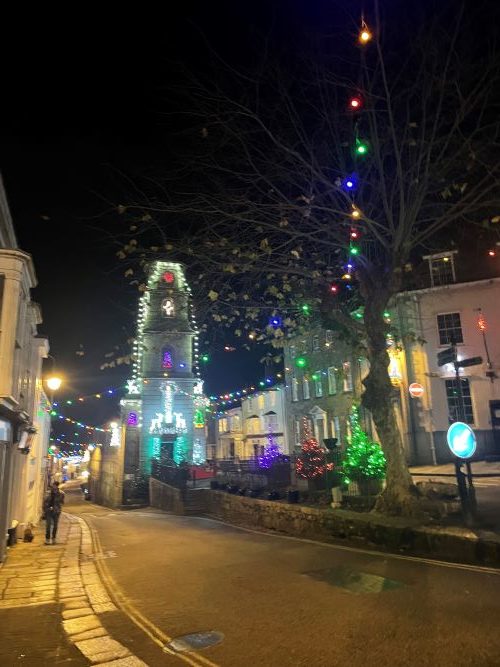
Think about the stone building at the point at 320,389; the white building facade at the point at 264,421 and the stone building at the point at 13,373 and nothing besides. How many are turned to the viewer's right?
1

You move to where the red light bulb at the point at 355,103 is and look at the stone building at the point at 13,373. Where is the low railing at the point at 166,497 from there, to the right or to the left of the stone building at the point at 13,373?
right

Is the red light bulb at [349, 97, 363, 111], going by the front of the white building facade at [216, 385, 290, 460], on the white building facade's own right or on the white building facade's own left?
on the white building facade's own left

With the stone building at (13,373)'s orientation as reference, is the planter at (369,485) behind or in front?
in front

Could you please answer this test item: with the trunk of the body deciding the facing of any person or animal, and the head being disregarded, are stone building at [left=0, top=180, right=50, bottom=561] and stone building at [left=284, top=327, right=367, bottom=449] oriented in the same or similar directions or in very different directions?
very different directions

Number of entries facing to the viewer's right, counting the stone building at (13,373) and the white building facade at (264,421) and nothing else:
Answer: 1

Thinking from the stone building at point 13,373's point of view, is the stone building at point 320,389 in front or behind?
in front

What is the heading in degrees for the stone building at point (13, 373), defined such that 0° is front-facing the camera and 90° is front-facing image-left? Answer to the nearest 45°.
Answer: approximately 270°

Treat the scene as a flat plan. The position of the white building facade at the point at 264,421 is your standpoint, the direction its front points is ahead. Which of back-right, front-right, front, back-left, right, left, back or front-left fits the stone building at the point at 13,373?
front-left

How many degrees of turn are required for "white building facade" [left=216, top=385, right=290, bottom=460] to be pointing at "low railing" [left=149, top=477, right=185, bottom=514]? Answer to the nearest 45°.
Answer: approximately 45° to its left

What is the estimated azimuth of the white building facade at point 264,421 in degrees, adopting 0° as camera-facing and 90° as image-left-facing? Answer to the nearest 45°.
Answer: approximately 45°

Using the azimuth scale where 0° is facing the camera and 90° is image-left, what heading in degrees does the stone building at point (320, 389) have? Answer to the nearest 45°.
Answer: approximately 45°

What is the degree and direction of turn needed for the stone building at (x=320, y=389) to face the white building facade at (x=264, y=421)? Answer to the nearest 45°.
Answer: approximately 90° to its right
